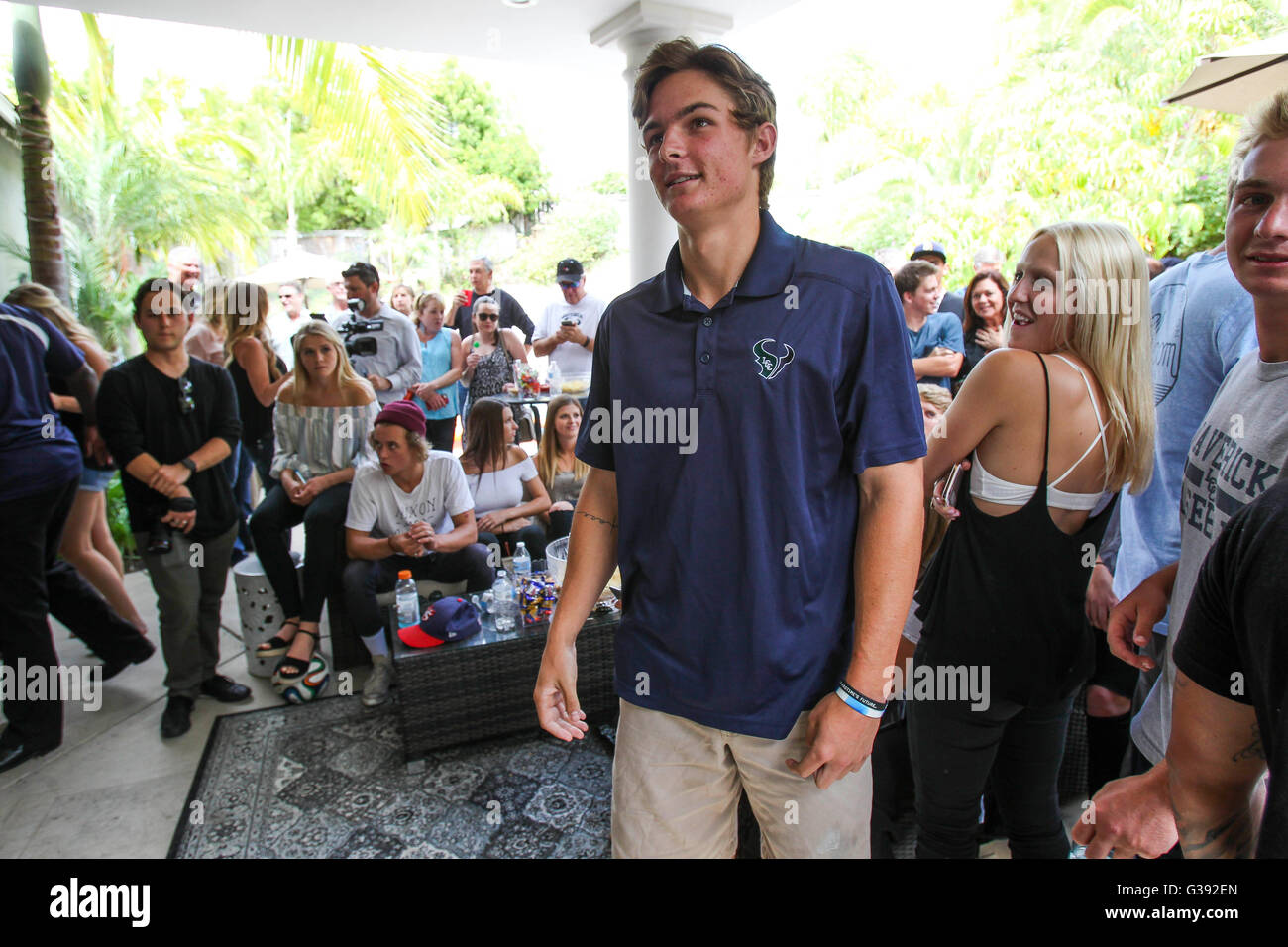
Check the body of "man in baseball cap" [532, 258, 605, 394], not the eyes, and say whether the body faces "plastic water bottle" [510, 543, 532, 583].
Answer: yes

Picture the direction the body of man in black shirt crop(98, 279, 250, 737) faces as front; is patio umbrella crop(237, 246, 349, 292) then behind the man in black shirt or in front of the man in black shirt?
behind

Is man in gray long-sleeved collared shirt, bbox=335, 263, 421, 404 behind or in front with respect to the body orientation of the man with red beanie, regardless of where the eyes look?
behind

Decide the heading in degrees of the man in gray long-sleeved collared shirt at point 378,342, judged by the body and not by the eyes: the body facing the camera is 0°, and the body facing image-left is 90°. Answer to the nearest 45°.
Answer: approximately 45°

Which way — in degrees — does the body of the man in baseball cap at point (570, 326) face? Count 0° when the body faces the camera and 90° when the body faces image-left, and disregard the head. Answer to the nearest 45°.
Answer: approximately 0°

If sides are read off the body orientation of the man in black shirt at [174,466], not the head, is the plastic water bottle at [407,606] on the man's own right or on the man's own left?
on the man's own left

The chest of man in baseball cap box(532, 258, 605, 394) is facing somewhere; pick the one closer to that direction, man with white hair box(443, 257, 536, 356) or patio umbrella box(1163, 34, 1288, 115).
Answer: the patio umbrella
